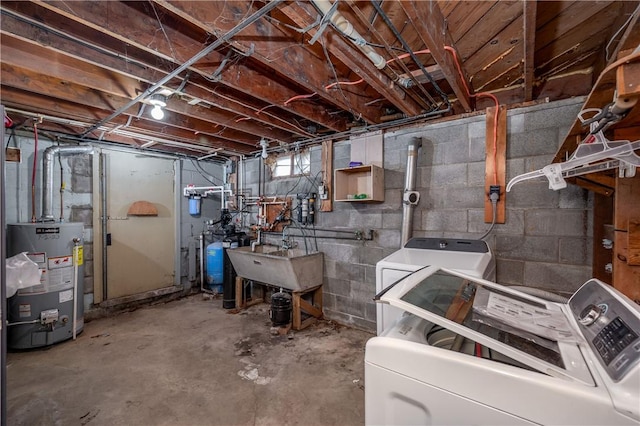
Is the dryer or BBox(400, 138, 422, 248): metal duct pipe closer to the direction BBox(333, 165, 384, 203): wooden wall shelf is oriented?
the dryer

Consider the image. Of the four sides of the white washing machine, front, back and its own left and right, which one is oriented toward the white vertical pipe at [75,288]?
front

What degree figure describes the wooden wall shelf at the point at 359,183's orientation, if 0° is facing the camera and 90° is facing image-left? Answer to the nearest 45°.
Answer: approximately 45°

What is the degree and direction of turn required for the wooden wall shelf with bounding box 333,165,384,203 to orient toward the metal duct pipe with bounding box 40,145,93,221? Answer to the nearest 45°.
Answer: approximately 45° to its right

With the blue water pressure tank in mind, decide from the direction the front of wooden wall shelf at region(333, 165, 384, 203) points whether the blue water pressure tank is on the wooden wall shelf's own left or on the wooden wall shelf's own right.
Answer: on the wooden wall shelf's own right

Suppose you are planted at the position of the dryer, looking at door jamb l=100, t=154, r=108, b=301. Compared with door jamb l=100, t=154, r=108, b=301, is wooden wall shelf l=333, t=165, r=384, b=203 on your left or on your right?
right

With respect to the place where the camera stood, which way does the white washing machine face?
facing to the left of the viewer

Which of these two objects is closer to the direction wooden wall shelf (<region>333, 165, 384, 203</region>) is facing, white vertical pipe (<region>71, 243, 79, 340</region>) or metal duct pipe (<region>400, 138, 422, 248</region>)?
the white vertical pipe

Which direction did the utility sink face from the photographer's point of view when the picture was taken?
facing the viewer and to the left of the viewer

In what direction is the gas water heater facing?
toward the camera

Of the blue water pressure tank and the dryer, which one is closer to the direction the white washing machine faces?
the blue water pressure tank
